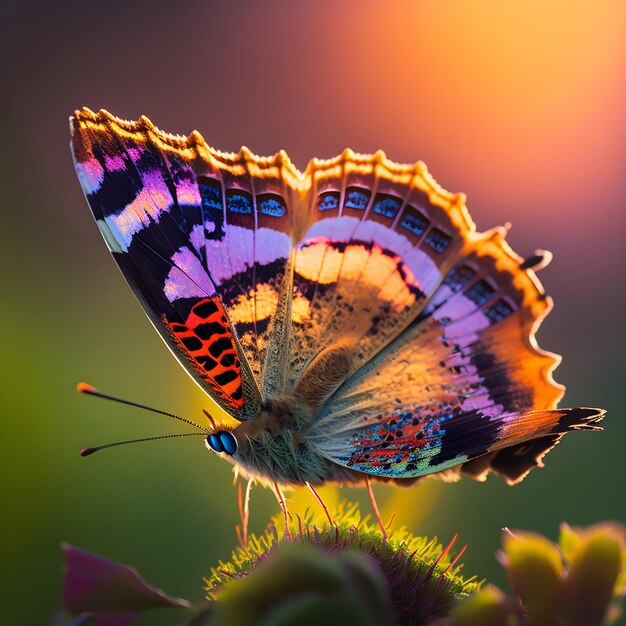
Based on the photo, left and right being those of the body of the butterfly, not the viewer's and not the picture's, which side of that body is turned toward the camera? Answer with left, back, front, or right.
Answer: left
